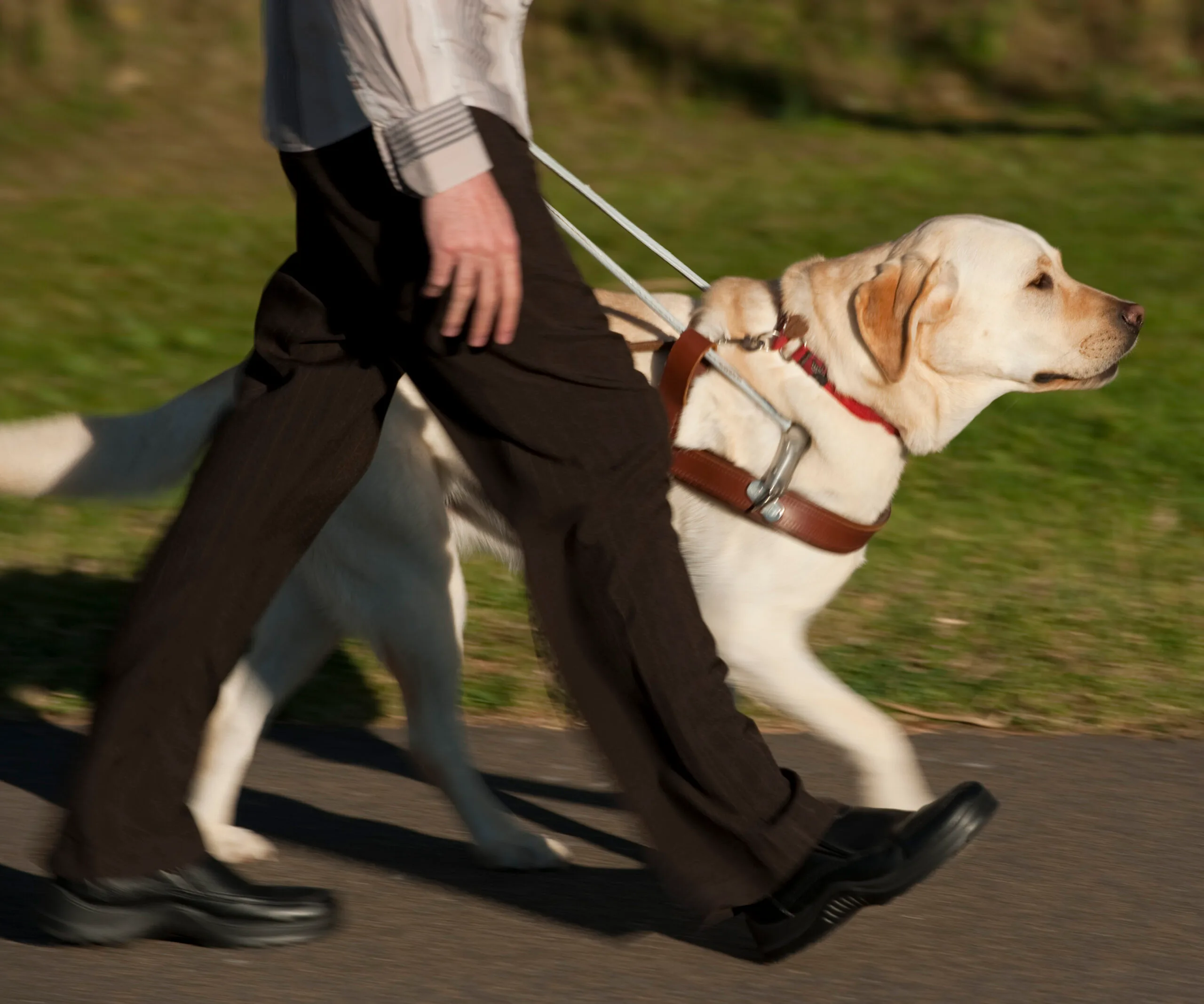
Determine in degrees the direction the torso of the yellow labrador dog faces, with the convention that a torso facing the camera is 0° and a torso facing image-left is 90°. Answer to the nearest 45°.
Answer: approximately 270°
